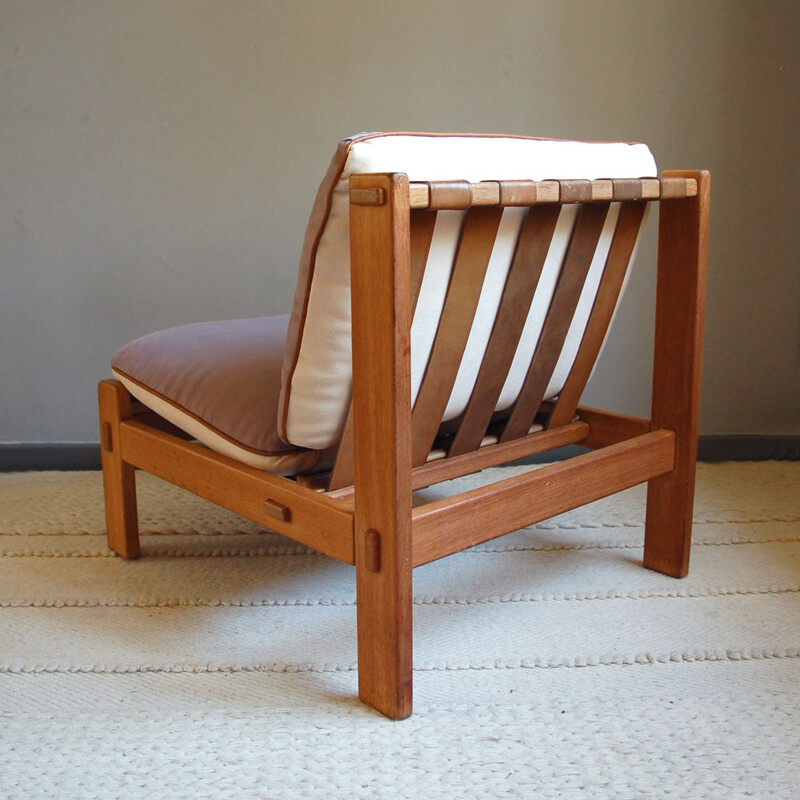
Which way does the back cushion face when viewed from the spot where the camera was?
facing away from the viewer and to the left of the viewer

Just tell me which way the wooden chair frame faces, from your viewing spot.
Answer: facing away from the viewer and to the left of the viewer
